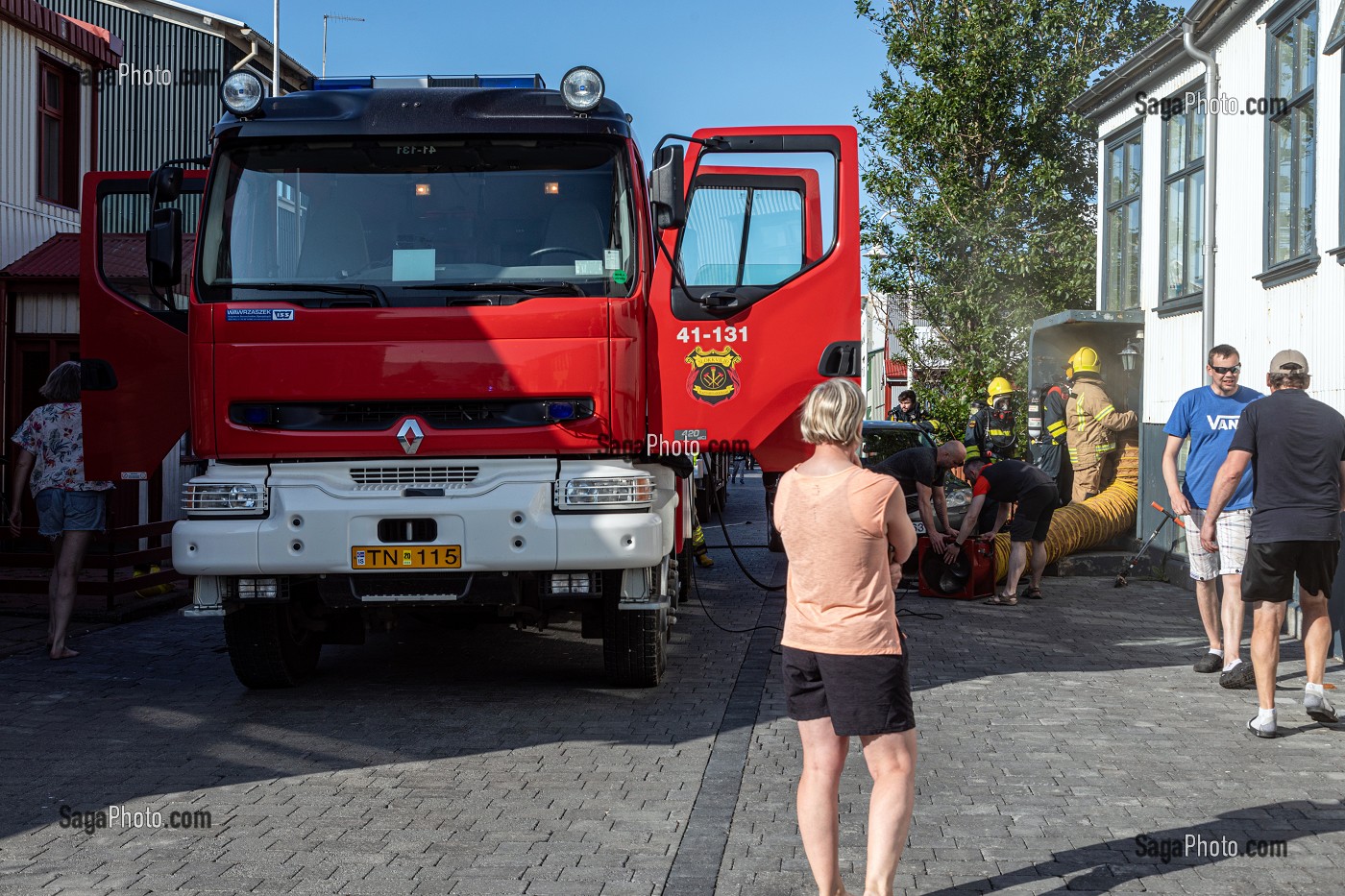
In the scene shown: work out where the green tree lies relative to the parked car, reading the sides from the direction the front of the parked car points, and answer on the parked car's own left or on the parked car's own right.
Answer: on the parked car's own left

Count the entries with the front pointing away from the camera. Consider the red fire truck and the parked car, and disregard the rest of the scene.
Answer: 0

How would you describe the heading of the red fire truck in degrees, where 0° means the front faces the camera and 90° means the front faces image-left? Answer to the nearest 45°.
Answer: approximately 0°

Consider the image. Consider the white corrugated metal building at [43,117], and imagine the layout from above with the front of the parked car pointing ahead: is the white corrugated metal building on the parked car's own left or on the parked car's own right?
on the parked car's own right

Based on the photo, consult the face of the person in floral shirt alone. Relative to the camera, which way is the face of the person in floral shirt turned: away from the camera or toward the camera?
away from the camera

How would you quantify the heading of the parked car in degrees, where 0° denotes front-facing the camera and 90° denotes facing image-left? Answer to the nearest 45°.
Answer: approximately 315°
